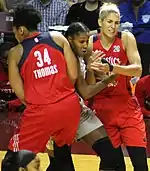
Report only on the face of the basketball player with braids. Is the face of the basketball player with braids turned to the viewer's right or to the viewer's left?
to the viewer's right

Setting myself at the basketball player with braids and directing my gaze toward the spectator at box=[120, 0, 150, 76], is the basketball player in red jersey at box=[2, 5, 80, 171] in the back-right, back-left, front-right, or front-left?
back-left

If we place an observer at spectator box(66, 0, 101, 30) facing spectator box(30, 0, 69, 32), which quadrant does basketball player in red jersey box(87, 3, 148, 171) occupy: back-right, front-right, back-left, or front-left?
back-left

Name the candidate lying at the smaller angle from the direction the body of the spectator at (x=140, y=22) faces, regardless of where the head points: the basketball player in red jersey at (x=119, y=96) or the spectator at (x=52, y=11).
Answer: the basketball player in red jersey
